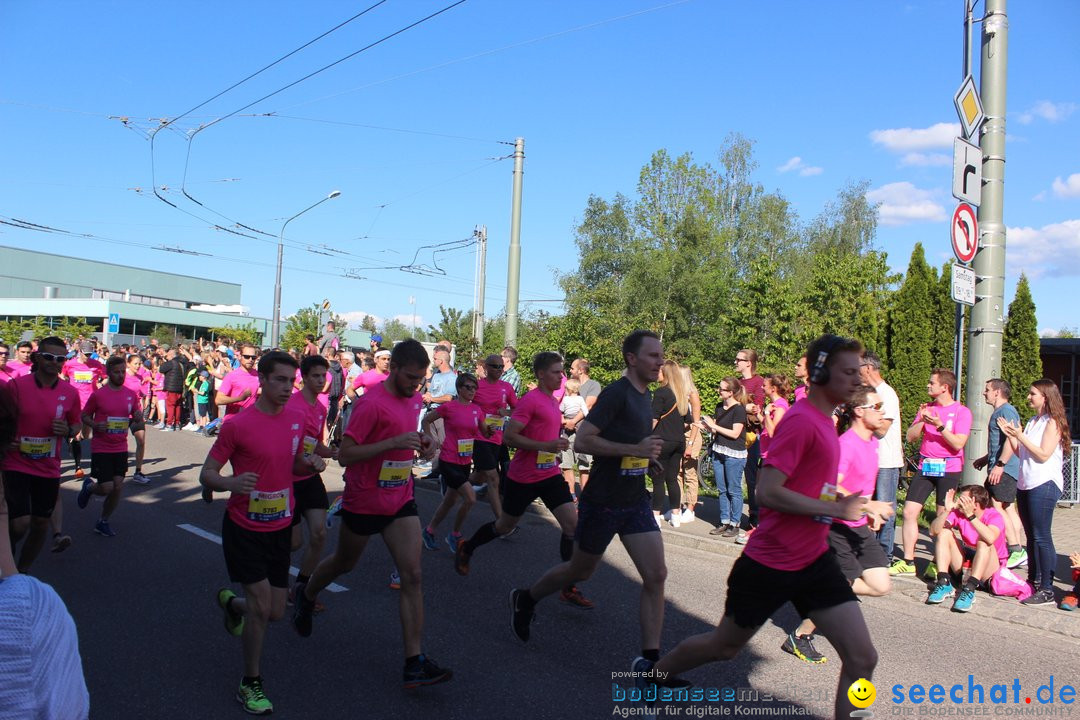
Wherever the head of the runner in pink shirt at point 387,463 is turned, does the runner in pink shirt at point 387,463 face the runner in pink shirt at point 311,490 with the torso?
no

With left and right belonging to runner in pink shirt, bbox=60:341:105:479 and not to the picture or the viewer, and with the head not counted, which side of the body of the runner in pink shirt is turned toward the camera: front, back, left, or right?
front

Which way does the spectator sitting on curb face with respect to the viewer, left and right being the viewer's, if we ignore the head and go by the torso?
facing the viewer and to the left of the viewer

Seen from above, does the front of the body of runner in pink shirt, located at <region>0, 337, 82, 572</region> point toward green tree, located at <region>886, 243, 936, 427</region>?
no

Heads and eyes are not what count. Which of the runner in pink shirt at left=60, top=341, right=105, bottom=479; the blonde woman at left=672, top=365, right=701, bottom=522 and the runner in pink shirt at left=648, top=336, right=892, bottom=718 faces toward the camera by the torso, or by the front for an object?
the runner in pink shirt at left=60, top=341, right=105, bottom=479

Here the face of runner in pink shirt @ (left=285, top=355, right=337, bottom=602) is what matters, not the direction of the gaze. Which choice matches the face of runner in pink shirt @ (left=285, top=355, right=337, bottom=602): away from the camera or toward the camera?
toward the camera

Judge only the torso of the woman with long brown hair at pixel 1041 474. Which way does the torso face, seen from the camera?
to the viewer's left

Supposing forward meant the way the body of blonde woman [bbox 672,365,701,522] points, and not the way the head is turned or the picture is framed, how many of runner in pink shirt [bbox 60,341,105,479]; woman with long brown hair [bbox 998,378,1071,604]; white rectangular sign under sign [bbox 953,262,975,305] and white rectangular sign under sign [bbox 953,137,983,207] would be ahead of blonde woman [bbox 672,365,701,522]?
1

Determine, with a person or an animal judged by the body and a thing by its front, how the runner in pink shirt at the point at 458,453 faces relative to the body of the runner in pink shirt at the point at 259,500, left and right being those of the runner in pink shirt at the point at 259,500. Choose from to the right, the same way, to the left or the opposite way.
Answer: the same way

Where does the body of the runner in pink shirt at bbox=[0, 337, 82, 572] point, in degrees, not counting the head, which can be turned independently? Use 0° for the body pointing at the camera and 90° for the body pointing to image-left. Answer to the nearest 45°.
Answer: approximately 0°

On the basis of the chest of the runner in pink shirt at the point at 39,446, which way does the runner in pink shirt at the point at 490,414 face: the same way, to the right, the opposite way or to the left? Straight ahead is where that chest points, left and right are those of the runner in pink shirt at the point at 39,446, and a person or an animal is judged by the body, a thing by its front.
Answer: the same way

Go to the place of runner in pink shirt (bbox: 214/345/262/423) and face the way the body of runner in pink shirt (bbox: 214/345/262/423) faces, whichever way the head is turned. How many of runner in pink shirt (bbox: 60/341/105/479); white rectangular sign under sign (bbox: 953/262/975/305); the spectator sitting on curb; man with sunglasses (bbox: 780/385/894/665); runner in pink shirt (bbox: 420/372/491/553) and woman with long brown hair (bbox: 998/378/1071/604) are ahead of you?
5

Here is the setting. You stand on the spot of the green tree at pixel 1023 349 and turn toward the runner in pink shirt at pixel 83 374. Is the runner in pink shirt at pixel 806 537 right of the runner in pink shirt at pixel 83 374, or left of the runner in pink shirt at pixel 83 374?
left

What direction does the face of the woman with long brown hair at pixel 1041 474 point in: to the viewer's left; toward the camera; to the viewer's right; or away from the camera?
to the viewer's left

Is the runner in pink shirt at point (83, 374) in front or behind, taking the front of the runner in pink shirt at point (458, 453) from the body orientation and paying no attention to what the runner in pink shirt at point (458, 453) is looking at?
behind

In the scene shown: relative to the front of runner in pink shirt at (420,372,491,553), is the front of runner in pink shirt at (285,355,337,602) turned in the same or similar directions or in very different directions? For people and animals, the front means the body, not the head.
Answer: same or similar directions

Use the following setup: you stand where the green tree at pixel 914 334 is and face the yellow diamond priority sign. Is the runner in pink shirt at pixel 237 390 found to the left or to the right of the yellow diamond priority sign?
right
